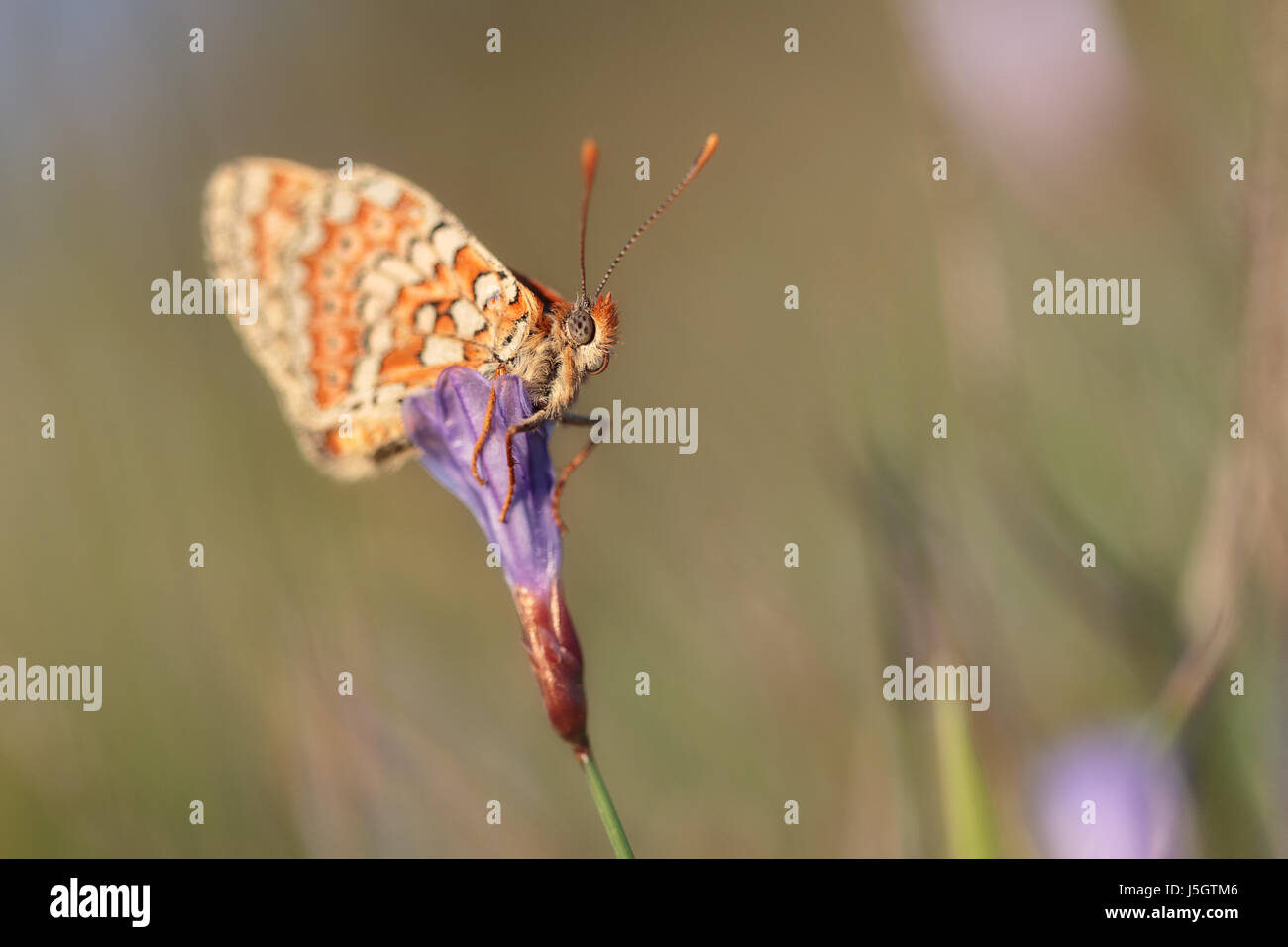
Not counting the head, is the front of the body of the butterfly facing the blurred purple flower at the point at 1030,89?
no

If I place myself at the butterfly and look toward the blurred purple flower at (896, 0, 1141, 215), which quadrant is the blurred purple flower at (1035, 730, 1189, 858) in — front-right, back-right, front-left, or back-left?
front-right

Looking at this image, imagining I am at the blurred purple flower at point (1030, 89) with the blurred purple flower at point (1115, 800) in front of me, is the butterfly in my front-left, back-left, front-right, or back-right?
front-right

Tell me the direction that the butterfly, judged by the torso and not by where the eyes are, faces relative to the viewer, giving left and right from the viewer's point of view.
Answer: facing the viewer and to the right of the viewer

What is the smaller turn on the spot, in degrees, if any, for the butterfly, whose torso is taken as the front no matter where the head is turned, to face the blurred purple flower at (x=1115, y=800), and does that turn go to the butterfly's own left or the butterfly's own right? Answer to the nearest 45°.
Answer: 0° — it already faces it
